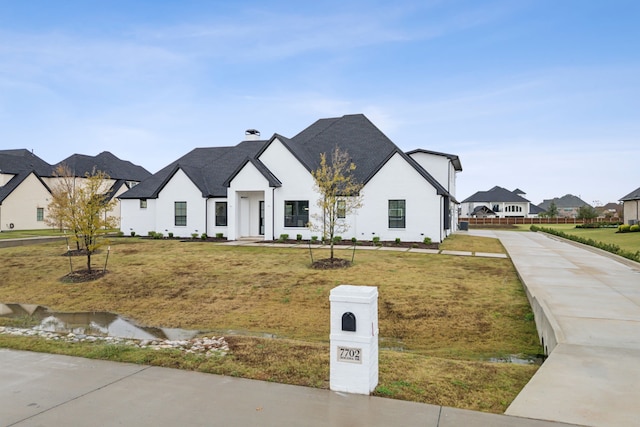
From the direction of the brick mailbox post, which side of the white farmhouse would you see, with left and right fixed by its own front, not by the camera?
front

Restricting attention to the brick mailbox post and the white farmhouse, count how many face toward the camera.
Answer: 2

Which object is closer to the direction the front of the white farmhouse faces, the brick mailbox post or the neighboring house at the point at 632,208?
the brick mailbox post

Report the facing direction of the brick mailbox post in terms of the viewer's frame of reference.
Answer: facing the viewer

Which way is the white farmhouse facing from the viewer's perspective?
toward the camera

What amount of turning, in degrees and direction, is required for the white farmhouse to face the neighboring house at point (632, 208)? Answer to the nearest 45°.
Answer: approximately 90° to its left

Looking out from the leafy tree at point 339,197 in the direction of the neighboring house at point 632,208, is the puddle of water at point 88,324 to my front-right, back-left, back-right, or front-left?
back-right

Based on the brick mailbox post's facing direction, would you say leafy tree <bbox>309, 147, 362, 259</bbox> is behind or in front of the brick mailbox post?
behind

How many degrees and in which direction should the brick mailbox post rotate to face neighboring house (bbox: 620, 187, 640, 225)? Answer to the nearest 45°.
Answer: approximately 135° to its left

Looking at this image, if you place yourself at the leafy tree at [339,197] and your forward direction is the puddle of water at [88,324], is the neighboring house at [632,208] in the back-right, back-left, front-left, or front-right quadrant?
back-left

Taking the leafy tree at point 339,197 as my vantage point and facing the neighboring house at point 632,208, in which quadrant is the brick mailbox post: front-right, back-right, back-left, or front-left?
back-right
